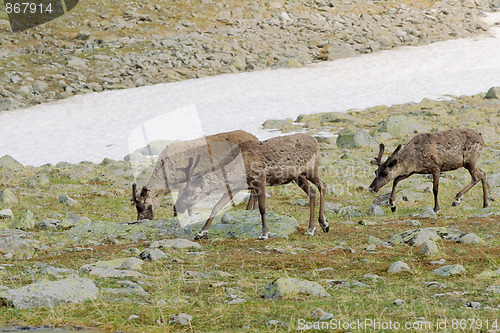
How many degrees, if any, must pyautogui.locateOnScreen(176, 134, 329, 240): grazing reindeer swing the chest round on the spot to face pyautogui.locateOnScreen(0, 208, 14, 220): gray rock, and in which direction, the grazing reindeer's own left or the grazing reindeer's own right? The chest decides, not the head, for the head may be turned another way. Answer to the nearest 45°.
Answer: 0° — it already faces it

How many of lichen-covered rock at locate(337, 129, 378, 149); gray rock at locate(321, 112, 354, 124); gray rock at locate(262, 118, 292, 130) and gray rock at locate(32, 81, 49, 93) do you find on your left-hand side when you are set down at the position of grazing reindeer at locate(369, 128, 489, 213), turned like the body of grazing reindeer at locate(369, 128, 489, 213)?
0

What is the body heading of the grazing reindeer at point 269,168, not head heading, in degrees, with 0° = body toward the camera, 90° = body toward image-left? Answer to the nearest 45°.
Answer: approximately 90°

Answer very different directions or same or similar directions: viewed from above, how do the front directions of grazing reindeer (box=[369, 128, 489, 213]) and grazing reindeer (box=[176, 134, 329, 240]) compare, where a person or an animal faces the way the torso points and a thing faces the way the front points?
same or similar directions

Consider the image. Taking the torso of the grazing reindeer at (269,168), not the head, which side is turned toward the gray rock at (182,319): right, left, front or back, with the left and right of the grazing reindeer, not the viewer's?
left

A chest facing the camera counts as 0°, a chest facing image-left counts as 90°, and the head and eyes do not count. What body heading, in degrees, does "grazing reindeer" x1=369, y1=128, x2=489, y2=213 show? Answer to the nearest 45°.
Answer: approximately 90°

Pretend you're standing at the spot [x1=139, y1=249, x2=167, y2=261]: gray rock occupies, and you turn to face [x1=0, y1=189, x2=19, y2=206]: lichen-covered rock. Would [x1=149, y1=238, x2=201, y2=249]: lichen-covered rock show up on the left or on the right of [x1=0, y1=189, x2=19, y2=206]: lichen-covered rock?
right

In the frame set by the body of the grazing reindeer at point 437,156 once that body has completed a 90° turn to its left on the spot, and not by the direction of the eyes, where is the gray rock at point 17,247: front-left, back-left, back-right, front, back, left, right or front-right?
front-right

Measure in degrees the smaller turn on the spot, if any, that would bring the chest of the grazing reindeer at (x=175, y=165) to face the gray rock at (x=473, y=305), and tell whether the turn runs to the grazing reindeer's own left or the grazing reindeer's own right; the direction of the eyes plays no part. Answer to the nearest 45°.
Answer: approximately 90° to the grazing reindeer's own left

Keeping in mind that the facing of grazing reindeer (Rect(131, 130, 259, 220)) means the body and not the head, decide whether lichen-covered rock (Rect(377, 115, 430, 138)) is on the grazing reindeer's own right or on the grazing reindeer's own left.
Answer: on the grazing reindeer's own right

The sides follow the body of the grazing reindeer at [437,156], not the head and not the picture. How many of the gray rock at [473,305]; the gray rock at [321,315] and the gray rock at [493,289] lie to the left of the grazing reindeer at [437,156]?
3

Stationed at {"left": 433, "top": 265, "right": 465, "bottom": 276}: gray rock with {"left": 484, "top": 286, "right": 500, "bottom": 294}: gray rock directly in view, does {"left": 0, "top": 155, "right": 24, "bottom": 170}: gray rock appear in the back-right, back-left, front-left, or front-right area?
back-right

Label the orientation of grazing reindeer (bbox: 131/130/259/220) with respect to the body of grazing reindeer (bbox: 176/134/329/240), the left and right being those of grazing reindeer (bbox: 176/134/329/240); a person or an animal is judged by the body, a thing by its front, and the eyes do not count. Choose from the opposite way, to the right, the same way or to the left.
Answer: the same way

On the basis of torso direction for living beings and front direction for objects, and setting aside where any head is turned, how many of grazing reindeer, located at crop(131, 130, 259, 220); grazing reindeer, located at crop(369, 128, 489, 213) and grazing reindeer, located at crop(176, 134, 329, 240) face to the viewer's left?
3

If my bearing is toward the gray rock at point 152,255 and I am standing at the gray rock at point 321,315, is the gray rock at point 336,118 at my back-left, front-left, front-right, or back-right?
front-right

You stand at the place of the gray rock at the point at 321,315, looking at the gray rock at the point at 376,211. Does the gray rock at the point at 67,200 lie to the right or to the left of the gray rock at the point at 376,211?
left

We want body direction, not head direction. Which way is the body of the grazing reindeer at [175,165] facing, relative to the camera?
to the viewer's left

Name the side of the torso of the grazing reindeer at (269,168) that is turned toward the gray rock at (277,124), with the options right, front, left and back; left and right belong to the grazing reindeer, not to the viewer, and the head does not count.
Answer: right
